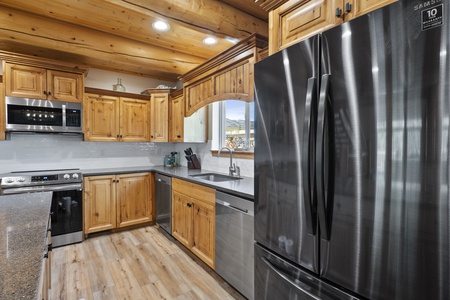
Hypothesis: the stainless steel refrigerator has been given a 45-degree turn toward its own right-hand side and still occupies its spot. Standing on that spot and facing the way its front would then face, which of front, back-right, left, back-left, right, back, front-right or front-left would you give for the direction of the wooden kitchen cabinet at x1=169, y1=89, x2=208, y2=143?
front-right

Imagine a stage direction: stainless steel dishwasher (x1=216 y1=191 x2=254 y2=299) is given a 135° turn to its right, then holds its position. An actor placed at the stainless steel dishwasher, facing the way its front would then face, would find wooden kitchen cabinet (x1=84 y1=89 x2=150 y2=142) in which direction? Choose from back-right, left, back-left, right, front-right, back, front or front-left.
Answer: front-left

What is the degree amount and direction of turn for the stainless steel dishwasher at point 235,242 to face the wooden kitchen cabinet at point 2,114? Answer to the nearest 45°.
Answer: approximately 45° to its right

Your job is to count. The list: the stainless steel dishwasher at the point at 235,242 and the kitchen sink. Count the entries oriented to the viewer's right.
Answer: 0

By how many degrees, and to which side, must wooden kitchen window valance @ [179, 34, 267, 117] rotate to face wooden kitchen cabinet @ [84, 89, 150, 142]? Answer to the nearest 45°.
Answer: approximately 90° to its right

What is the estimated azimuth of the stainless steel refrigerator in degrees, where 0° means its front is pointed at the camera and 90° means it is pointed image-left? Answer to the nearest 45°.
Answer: approximately 45°
